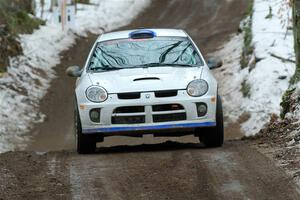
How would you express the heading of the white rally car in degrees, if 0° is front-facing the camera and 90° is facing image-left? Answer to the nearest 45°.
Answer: approximately 0°
